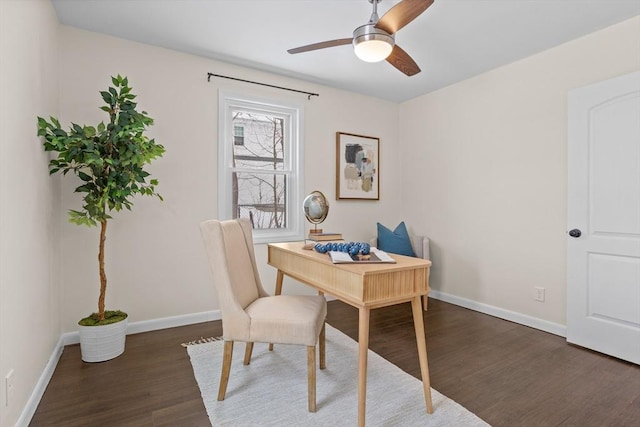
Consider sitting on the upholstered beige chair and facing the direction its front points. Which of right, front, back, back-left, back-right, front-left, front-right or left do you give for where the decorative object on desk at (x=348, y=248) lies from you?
front

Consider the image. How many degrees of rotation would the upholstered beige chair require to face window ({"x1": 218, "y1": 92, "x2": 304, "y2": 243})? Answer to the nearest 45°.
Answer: approximately 90° to its left

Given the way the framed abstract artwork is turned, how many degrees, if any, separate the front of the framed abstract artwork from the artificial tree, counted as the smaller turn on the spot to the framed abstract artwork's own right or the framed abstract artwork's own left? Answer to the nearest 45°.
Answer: approximately 90° to the framed abstract artwork's own right

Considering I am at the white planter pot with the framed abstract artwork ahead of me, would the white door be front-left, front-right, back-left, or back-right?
front-right

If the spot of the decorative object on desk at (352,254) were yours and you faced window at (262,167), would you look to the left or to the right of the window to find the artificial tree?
left

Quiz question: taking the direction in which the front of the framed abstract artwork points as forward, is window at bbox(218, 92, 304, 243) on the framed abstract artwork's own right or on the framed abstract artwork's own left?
on the framed abstract artwork's own right

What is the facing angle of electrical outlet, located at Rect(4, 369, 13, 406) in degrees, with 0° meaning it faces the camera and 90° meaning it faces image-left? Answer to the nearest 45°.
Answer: approximately 270°

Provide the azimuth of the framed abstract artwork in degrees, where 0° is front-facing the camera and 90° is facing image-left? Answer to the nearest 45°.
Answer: approximately 315°

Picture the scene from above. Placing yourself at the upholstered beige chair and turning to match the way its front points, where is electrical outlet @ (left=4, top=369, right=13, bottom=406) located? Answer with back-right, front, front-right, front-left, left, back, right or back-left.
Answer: back

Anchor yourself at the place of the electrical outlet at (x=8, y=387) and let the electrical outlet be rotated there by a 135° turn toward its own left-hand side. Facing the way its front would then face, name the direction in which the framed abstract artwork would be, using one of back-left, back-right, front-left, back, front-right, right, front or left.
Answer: back-right

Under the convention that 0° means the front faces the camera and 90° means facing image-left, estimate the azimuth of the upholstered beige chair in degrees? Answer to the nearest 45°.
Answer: approximately 270°

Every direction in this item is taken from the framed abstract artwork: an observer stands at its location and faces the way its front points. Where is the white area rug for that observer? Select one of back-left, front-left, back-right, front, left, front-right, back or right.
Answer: front-right

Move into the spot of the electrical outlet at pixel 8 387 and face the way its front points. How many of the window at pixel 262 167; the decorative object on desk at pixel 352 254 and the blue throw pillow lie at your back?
0
